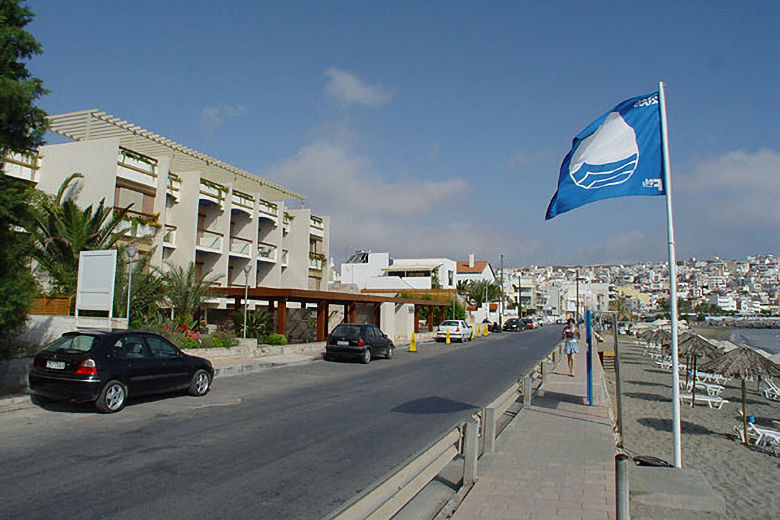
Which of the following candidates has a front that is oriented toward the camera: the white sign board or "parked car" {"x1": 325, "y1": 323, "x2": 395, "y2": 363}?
the white sign board

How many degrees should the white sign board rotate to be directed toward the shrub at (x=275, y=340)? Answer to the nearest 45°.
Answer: approximately 135° to its left

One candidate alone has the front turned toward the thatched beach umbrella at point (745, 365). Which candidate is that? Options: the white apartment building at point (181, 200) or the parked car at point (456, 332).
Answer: the white apartment building

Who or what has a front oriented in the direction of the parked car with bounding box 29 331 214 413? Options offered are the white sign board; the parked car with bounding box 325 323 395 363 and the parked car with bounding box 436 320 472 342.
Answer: the white sign board

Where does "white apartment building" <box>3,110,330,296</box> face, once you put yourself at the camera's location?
facing the viewer and to the right of the viewer

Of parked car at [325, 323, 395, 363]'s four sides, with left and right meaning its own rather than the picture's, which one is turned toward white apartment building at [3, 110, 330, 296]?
left

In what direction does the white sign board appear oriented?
toward the camera

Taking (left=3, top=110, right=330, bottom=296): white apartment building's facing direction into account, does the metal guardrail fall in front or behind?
in front

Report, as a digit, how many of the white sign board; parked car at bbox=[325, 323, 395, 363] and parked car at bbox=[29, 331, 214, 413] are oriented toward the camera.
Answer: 1

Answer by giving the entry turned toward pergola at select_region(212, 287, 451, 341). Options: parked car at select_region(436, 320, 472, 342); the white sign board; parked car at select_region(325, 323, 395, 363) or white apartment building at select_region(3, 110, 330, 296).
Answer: the white apartment building

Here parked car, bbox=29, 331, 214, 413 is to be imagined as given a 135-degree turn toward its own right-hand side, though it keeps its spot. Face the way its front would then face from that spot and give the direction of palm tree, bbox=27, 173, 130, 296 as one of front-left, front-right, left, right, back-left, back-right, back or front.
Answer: back

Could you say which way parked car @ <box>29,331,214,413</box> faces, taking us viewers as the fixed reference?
facing away from the viewer and to the right of the viewer

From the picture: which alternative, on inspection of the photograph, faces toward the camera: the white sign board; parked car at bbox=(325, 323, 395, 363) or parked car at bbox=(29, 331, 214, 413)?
the white sign board

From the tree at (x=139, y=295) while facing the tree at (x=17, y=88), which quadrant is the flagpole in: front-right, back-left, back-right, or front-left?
front-left
